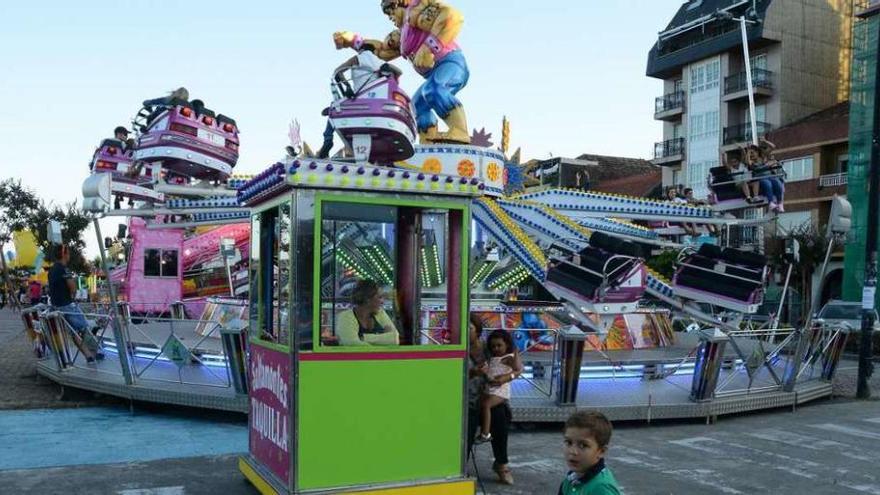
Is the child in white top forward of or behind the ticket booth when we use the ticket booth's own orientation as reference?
behind

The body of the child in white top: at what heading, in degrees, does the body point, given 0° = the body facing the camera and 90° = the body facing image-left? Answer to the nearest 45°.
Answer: approximately 45°

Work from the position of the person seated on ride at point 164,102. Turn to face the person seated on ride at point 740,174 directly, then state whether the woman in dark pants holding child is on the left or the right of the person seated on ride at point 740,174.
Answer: right
